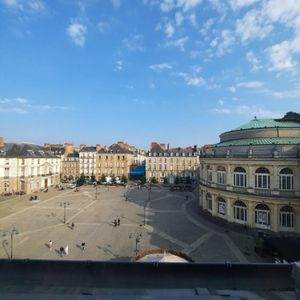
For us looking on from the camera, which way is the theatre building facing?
facing the viewer and to the left of the viewer
